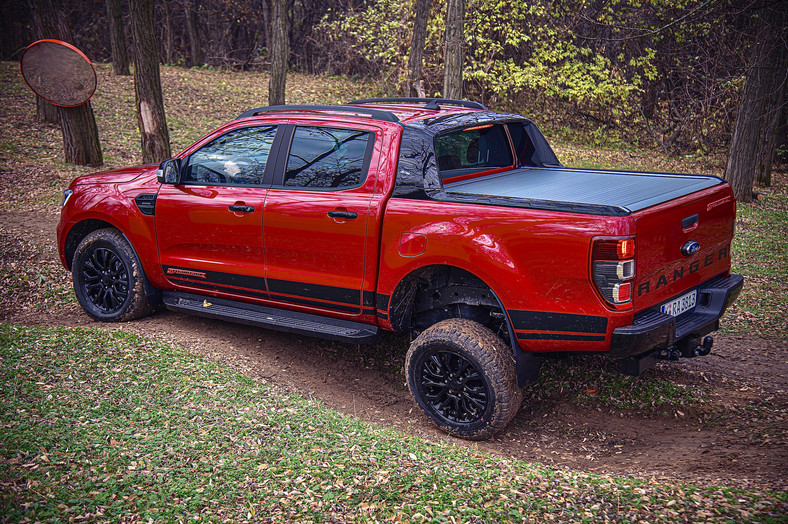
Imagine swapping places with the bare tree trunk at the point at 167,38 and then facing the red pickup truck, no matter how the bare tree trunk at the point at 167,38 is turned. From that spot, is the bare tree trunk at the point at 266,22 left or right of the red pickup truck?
left

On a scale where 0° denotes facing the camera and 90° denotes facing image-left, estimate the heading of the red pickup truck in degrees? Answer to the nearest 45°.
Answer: approximately 135°

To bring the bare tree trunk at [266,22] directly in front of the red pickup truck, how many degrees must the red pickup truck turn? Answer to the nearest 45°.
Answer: approximately 45° to its right

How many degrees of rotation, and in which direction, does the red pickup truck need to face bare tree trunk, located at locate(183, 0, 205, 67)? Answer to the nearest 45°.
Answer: approximately 45° to its right

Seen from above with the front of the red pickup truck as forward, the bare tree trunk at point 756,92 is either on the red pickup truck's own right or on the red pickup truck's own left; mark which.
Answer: on the red pickup truck's own right

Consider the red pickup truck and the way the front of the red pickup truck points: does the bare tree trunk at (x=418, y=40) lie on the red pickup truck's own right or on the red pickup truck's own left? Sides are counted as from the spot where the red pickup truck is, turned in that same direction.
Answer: on the red pickup truck's own right

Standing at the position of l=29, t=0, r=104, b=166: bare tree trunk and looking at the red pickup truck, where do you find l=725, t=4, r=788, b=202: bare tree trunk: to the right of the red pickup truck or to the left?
left
